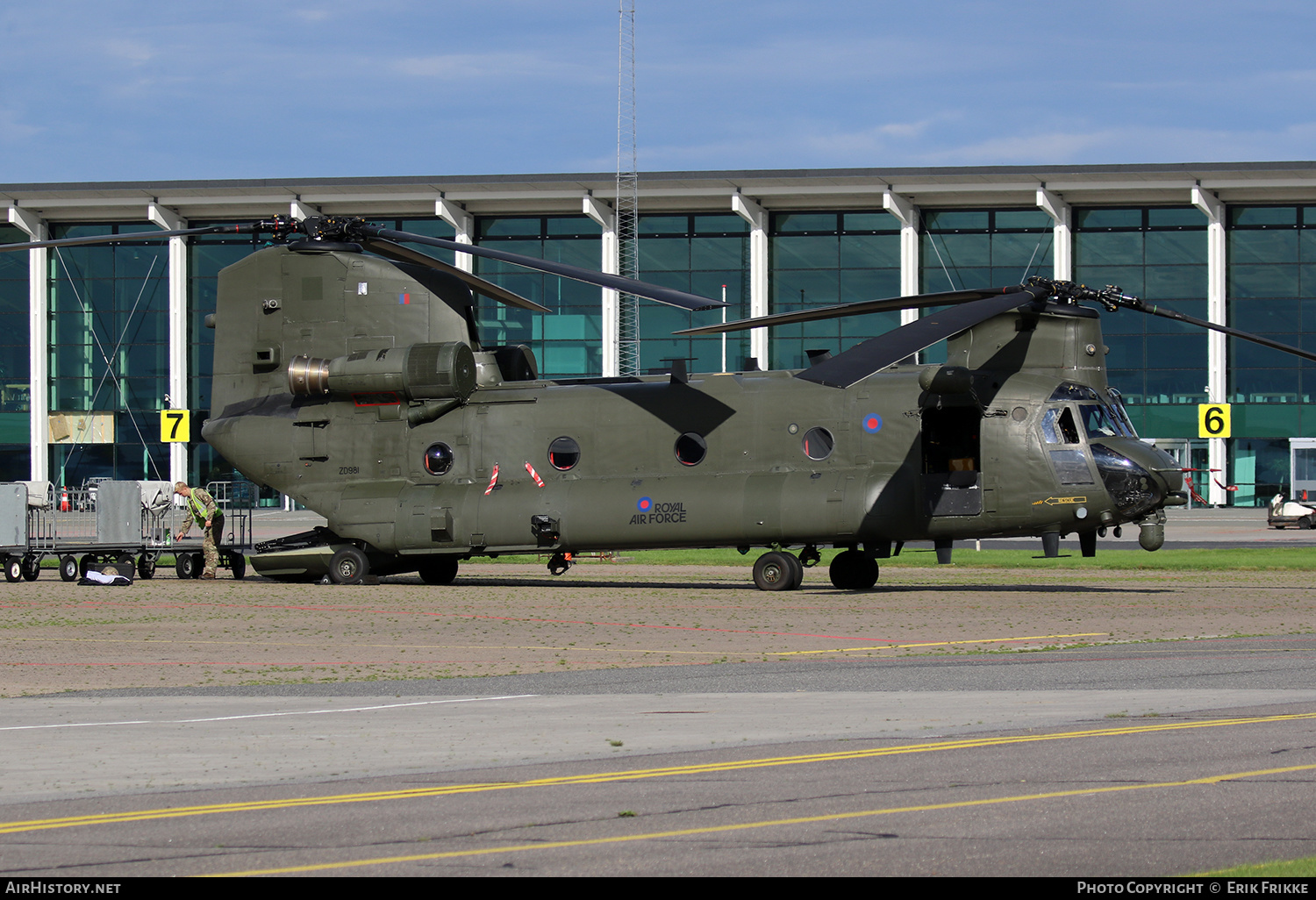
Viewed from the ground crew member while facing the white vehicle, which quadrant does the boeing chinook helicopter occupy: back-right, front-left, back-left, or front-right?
front-right

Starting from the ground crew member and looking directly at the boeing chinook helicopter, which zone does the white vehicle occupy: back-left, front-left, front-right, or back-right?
front-left

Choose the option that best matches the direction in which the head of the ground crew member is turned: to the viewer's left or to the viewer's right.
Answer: to the viewer's left

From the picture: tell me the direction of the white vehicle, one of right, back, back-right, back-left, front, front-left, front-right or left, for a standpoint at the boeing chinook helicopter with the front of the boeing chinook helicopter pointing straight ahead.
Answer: front-left

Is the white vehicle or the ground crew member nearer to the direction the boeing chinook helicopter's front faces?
the white vehicle

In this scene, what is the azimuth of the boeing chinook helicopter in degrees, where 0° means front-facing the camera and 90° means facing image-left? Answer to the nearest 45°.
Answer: approximately 270°

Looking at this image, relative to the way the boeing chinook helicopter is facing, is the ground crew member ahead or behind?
behind
